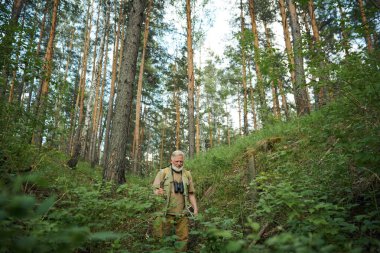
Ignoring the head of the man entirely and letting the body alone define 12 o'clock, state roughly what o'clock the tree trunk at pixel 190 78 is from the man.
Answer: The tree trunk is roughly at 6 o'clock from the man.

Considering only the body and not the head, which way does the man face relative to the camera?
toward the camera

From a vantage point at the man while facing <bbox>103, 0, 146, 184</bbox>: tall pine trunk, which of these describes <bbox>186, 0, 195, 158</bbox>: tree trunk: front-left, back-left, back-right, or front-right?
front-right
